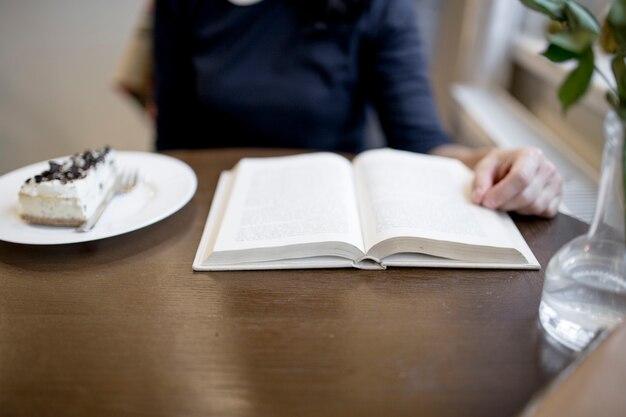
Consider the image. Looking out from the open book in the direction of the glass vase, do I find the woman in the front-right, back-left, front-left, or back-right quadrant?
back-left

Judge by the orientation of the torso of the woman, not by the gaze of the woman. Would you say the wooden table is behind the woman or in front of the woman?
in front

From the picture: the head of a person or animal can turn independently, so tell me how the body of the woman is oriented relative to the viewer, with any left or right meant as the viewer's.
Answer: facing the viewer

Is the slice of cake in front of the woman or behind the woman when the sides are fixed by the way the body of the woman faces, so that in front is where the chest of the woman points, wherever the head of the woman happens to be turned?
in front

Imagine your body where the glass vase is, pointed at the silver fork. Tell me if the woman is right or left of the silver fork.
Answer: right
